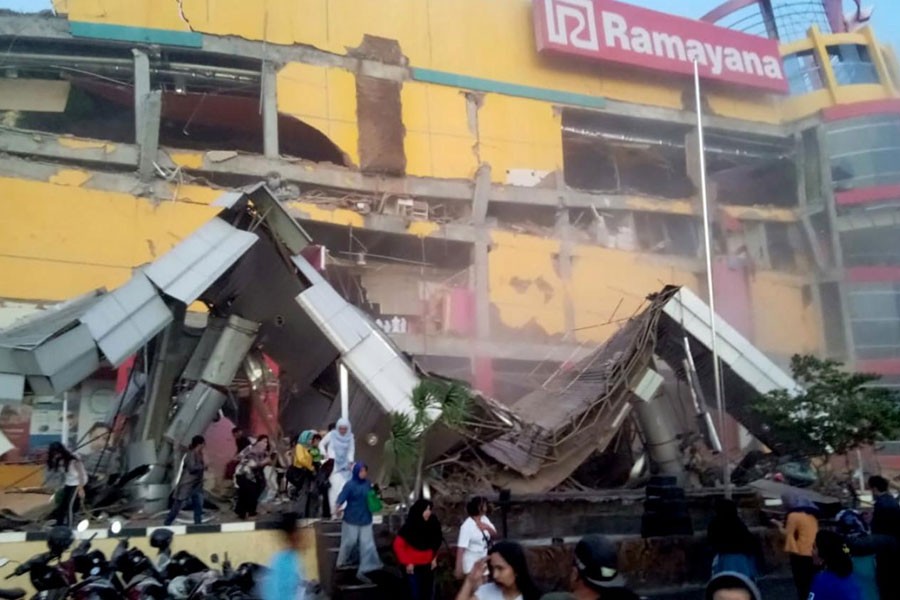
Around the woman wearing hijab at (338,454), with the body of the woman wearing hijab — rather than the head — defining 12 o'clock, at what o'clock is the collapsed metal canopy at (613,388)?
The collapsed metal canopy is roughly at 8 o'clock from the woman wearing hijab.

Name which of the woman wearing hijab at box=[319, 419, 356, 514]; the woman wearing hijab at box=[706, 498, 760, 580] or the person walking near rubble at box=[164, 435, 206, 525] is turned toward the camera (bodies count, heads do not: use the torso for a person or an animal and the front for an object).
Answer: the woman wearing hijab at box=[319, 419, 356, 514]

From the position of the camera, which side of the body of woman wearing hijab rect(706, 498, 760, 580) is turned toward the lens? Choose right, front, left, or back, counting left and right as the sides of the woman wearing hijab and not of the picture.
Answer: back

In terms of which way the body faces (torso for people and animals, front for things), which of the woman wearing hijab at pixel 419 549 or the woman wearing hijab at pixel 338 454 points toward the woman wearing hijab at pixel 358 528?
the woman wearing hijab at pixel 338 454

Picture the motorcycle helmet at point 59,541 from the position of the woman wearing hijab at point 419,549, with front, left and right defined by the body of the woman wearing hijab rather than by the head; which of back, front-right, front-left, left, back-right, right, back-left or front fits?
back-right

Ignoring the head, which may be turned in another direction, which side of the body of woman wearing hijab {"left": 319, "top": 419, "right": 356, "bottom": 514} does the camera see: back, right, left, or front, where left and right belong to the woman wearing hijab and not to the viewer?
front

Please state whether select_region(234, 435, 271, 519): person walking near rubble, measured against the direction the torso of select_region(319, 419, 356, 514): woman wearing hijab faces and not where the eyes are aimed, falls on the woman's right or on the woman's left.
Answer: on the woman's right

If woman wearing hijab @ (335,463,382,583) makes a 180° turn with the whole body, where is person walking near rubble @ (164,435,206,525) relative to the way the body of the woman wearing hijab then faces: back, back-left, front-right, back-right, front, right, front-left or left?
front

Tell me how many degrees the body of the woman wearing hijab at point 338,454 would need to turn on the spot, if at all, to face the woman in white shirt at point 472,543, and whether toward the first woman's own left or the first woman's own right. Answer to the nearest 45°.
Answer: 0° — they already face them

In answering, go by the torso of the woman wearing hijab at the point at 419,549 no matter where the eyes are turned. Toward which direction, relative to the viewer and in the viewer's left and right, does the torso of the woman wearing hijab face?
facing the viewer and to the right of the viewer

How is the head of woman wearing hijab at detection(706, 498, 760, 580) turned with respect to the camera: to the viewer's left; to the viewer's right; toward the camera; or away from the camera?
away from the camera

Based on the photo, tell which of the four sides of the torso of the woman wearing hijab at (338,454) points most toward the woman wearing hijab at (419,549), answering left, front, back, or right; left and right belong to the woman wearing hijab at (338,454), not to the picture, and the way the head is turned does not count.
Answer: front
